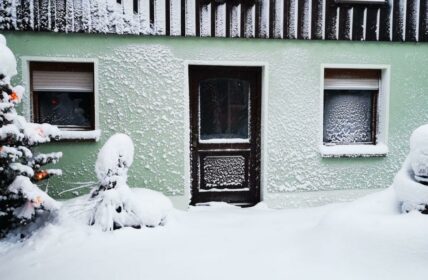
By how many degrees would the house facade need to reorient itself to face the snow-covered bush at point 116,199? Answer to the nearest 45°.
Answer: approximately 45° to its right

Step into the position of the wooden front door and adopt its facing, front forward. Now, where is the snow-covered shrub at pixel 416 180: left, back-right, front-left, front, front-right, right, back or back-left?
front-left

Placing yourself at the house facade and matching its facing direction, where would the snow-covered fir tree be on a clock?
The snow-covered fir tree is roughly at 2 o'clock from the house facade.

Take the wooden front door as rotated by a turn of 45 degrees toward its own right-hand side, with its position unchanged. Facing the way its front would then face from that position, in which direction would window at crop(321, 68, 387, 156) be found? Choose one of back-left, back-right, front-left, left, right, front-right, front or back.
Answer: back-left

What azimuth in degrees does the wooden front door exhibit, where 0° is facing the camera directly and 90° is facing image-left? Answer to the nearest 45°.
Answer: approximately 0°

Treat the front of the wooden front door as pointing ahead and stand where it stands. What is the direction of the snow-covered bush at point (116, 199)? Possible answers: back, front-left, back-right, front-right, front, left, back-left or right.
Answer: front-right

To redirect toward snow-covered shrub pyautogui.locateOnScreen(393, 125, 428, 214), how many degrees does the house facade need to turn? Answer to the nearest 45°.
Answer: approximately 45° to its left
